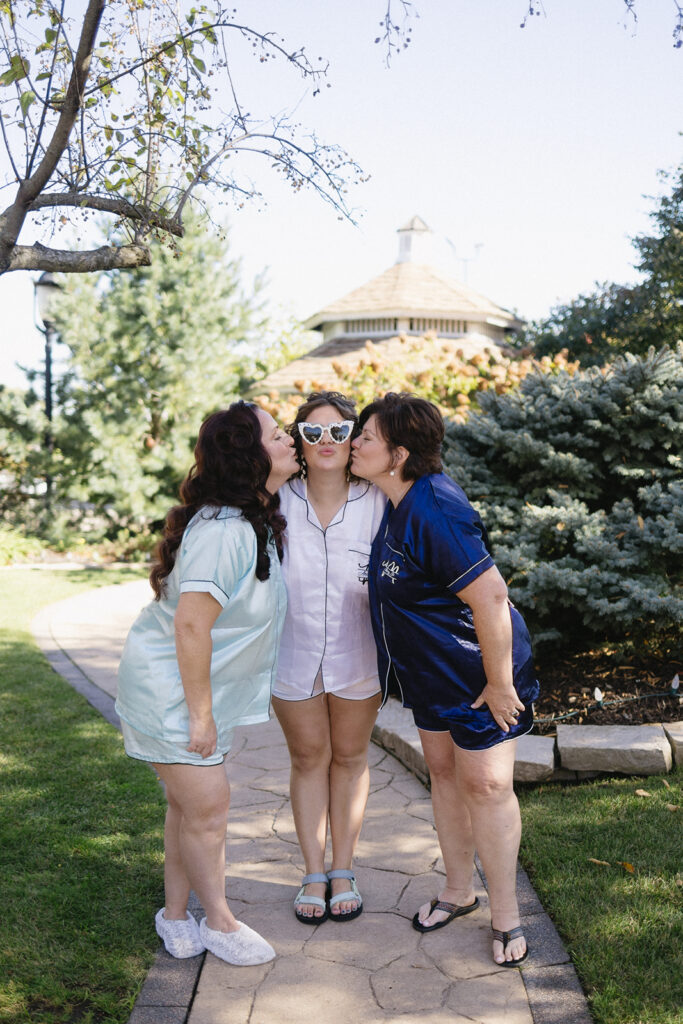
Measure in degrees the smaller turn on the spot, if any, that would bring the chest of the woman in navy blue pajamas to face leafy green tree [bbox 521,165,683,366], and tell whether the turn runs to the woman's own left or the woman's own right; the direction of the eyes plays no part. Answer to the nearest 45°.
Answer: approximately 135° to the woman's own right

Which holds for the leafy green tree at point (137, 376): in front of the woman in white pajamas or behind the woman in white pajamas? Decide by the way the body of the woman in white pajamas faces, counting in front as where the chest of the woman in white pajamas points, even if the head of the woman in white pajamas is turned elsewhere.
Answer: behind

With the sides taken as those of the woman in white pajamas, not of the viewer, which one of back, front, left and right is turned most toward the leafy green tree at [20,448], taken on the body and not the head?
back

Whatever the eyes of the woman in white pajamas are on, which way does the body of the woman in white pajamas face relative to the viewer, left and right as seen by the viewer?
facing the viewer

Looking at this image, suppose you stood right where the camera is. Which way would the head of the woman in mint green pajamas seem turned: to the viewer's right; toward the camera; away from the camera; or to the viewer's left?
to the viewer's right

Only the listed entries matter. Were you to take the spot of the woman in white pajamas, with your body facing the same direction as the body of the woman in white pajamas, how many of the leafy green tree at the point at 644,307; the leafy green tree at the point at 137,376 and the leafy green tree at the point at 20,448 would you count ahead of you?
0

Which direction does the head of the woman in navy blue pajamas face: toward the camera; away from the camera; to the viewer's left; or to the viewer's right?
to the viewer's left

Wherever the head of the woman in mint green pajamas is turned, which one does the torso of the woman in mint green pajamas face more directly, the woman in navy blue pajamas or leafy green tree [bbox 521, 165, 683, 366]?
the woman in navy blue pajamas

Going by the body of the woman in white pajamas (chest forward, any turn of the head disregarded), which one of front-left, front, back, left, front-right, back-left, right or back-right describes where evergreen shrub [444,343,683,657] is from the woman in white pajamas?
back-left

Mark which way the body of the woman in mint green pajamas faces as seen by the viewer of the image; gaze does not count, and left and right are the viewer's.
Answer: facing to the right of the viewer

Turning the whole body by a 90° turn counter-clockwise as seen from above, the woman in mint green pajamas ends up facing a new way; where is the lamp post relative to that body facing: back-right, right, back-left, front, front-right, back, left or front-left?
front

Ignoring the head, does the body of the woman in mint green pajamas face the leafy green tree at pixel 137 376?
no

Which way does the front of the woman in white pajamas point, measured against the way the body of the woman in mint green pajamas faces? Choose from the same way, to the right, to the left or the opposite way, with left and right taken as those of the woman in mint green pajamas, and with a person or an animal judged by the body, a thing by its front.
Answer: to the right

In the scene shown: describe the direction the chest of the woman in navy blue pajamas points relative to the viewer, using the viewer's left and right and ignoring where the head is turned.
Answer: facing the viewer and to the left of the viewer

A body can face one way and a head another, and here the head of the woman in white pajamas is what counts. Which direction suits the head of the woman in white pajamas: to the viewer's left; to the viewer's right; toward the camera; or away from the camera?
toward the camera
